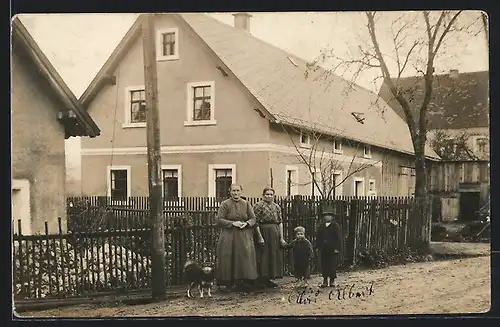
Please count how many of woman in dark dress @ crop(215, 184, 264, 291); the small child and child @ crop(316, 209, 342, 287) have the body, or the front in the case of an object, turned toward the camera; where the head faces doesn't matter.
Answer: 3

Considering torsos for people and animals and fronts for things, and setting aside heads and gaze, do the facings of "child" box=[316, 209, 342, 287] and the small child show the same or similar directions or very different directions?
same or similar directions

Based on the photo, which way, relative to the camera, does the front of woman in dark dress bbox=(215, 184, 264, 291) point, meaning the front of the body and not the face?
toward the camera

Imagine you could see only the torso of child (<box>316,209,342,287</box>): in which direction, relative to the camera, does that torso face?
toward the camera

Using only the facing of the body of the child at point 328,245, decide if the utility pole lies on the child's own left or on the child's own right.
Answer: on the child's own right

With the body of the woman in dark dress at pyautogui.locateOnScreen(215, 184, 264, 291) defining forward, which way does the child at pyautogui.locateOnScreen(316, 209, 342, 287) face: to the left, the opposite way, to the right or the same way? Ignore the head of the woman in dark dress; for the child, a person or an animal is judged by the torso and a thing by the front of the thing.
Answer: the same way
